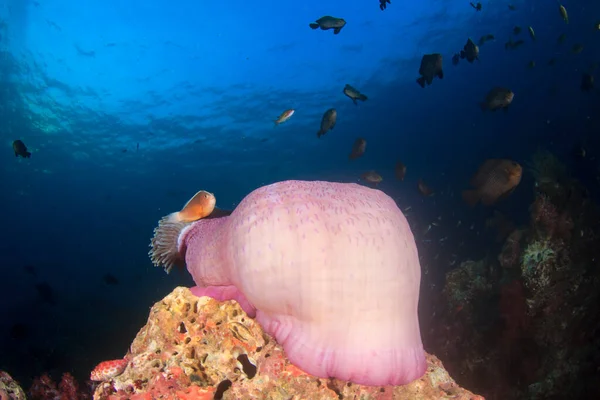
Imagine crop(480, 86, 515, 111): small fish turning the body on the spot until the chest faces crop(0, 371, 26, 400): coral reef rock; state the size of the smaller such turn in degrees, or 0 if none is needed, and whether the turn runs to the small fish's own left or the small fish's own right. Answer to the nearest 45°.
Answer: approximately 135° to the small fish's own right

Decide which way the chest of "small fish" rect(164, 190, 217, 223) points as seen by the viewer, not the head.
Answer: to the viewer's right

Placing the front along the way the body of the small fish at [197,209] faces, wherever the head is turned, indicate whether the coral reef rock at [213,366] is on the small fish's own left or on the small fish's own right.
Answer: on the small fish's own right

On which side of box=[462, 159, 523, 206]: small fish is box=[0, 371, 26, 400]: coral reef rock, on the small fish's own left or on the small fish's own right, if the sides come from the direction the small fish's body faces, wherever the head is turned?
on the small fish's own right

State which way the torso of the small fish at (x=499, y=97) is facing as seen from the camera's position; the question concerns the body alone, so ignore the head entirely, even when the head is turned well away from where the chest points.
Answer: to the viewer's right

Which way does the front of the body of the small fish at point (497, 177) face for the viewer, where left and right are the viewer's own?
facing to the right of the viewer
